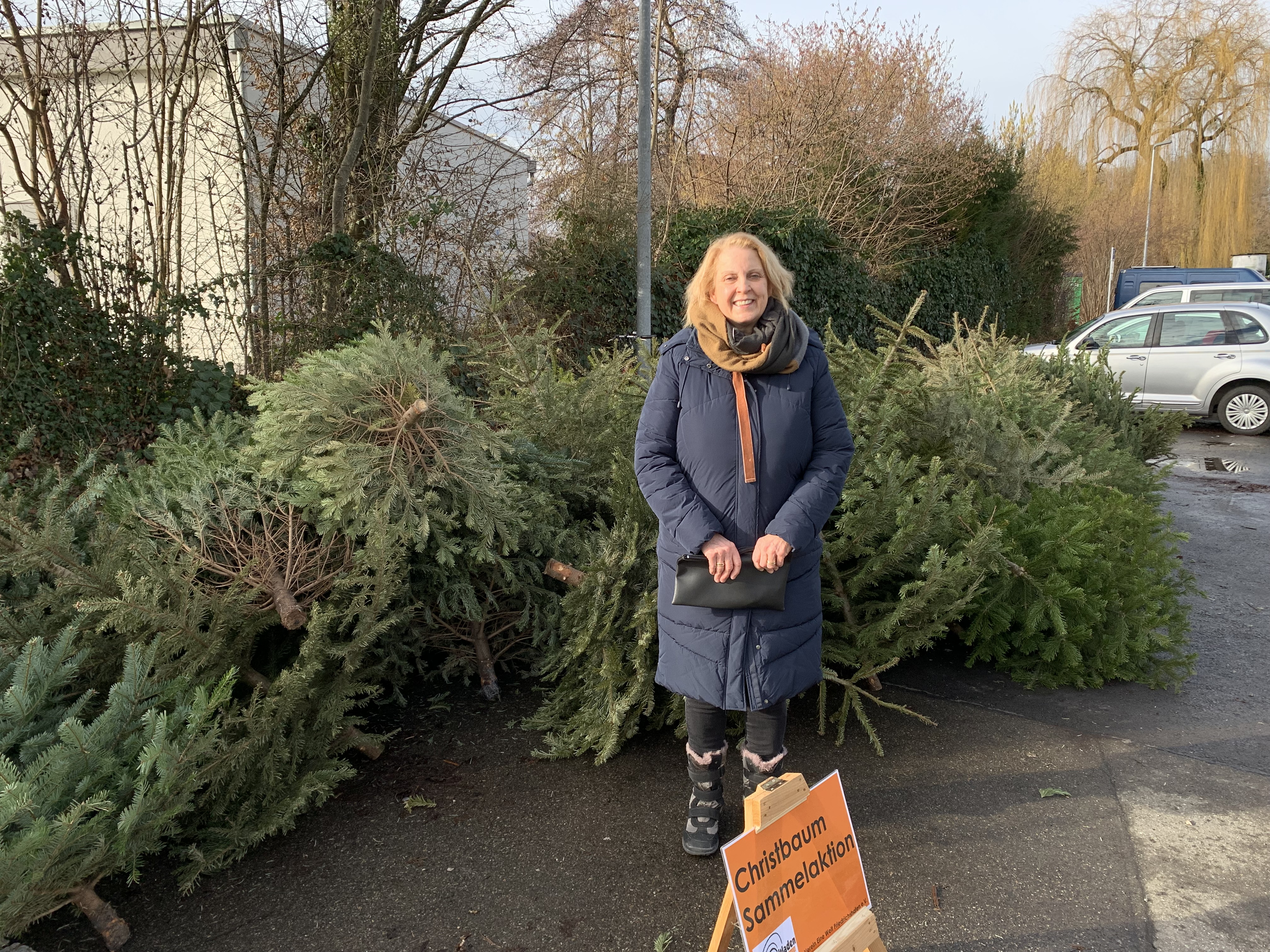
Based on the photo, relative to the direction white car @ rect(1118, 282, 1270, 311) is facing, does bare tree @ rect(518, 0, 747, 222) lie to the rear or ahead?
ahead

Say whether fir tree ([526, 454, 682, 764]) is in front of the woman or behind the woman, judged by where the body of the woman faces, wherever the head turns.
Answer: behind

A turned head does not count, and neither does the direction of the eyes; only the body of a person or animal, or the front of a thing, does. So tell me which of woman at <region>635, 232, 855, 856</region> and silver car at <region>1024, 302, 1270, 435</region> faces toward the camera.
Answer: the woman

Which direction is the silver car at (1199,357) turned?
to the viewer's left

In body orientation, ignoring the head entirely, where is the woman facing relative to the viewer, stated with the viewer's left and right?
facing the viewer

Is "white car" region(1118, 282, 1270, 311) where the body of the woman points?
no

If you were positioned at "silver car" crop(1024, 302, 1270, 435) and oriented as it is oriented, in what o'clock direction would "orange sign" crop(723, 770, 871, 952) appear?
The orange sign is roughly at 9 o'clock from the silver car.

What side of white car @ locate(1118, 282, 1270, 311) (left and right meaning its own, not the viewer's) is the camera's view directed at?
left

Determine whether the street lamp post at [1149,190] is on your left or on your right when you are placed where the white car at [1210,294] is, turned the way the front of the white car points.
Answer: on your right

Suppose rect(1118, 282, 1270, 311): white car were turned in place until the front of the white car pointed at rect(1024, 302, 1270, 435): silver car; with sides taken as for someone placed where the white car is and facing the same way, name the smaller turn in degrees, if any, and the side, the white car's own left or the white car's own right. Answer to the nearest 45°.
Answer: approximately 90° to the white car's own left

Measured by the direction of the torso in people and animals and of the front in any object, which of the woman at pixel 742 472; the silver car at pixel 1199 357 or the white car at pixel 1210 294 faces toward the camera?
the woman

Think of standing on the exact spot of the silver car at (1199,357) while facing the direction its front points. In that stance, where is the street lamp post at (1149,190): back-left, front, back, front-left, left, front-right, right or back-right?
right

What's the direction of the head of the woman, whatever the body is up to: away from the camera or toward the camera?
toward the camera

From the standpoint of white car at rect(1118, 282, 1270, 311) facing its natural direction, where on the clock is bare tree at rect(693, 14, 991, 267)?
The bare tree is roughly at 12 o'clock from the white car.

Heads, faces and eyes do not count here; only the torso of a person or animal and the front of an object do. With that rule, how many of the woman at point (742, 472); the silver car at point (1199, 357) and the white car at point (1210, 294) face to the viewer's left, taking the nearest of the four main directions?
2

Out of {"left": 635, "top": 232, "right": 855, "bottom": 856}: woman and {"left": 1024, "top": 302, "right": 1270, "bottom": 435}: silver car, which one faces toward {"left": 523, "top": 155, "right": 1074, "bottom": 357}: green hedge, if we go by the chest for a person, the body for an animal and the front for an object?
the silver car

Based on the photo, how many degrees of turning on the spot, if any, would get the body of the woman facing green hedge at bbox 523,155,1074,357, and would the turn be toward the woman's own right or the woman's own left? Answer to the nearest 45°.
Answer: approximately 180°

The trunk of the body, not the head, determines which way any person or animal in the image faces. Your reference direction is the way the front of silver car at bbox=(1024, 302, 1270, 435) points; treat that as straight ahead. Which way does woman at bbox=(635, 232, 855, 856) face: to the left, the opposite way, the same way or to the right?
to the left

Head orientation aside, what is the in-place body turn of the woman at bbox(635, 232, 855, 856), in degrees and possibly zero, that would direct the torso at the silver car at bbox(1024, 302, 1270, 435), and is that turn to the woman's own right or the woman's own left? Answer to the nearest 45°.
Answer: approximately 135° to the woman's own left

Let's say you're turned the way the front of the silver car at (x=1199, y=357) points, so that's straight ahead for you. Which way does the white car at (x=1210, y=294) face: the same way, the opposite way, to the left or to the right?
the same way

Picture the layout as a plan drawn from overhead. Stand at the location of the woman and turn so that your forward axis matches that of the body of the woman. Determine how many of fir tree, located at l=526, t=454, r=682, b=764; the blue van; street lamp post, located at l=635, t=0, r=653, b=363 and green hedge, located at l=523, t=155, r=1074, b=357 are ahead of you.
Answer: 0
